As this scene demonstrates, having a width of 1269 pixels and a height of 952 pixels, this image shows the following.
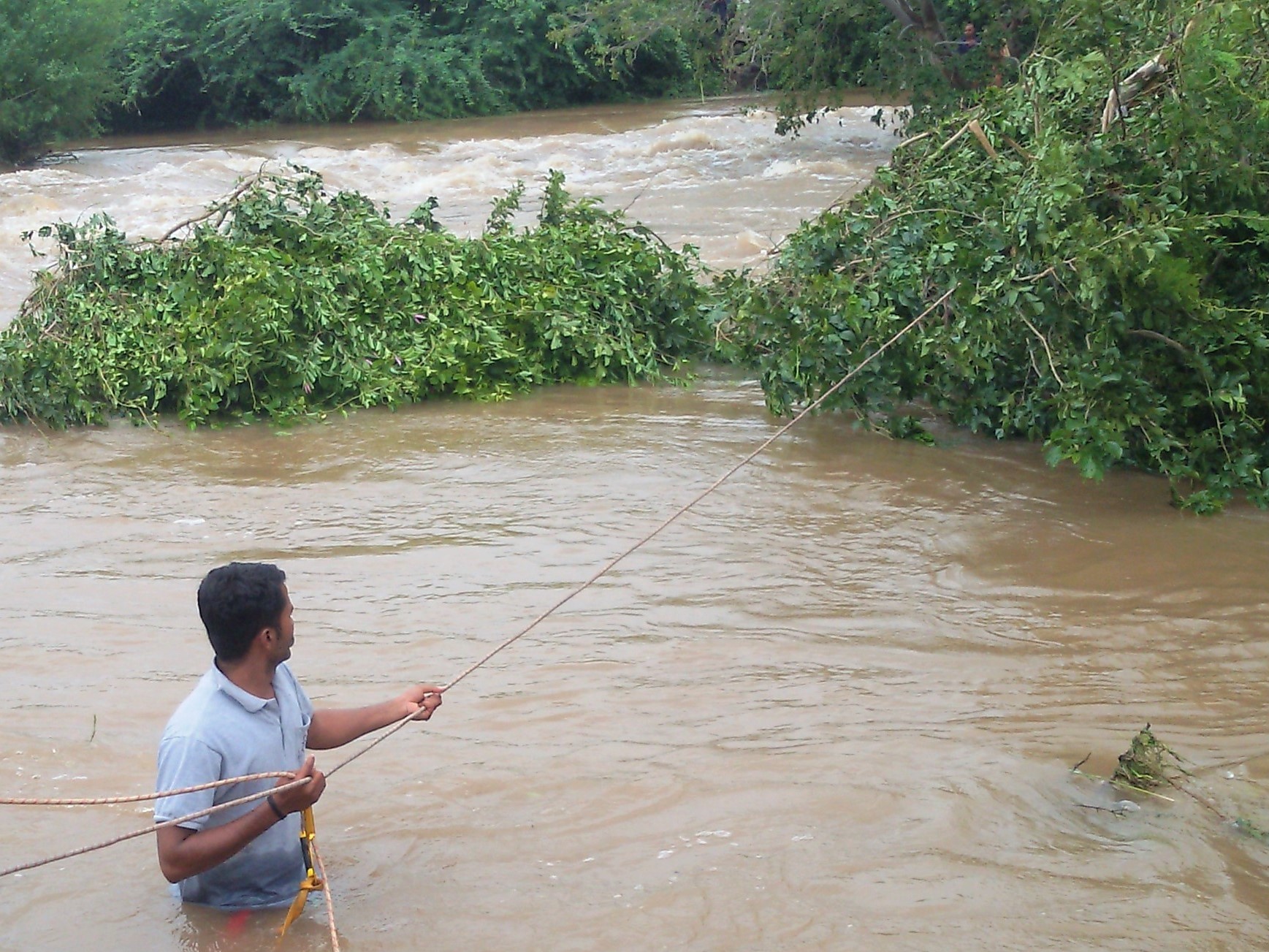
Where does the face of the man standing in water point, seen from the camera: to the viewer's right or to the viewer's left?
to the viewer's right

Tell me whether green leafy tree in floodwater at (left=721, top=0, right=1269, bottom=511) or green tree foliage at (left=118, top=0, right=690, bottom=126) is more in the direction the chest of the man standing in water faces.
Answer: the green leafy tree in floodwater

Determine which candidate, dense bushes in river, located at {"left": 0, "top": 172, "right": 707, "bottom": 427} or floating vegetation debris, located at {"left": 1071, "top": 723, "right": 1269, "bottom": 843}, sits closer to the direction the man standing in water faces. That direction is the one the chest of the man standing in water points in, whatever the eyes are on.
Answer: the floating vegetation debris
